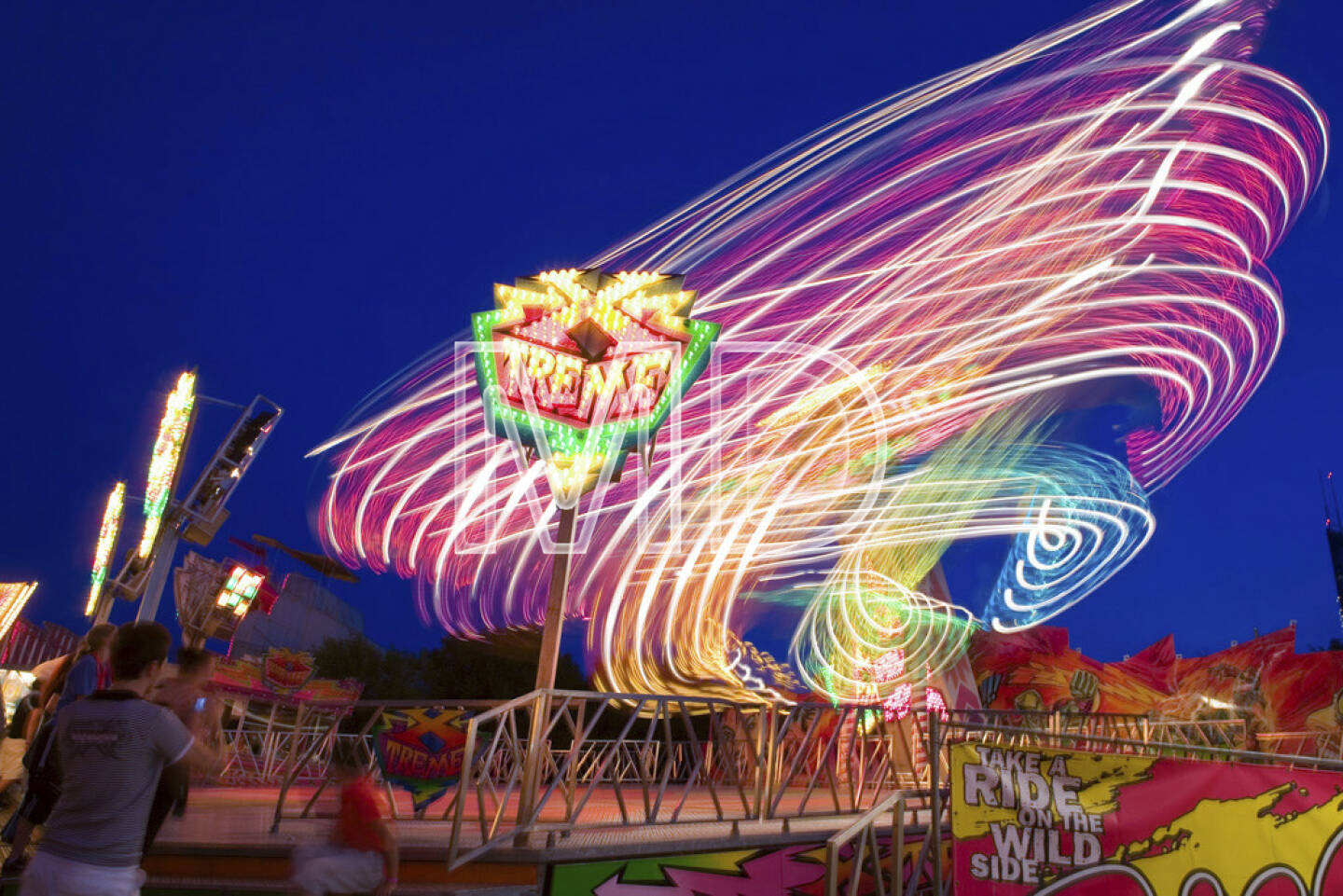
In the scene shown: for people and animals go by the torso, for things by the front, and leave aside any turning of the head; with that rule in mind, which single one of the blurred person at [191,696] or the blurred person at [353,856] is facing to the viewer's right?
the blurred person at [191,696]

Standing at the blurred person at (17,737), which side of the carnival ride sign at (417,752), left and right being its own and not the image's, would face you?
right

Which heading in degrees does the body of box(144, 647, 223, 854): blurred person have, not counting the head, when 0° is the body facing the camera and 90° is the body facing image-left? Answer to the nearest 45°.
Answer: approximately 270°

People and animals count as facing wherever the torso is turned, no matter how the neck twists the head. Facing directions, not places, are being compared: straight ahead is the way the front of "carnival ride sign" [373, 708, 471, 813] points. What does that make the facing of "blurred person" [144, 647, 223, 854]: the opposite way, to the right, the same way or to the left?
to the left

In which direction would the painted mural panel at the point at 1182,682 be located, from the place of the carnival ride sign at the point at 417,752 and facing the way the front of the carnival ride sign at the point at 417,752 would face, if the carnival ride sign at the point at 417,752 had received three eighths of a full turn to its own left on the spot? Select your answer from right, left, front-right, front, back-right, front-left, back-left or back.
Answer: front

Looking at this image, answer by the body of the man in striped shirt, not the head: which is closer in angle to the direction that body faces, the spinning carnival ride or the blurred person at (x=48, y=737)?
the spinning carnival ride

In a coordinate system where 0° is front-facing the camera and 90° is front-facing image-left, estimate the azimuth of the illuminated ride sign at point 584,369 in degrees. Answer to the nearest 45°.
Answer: approximately 0°

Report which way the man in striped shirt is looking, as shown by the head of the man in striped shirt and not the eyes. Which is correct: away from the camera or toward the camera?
away from the camera
